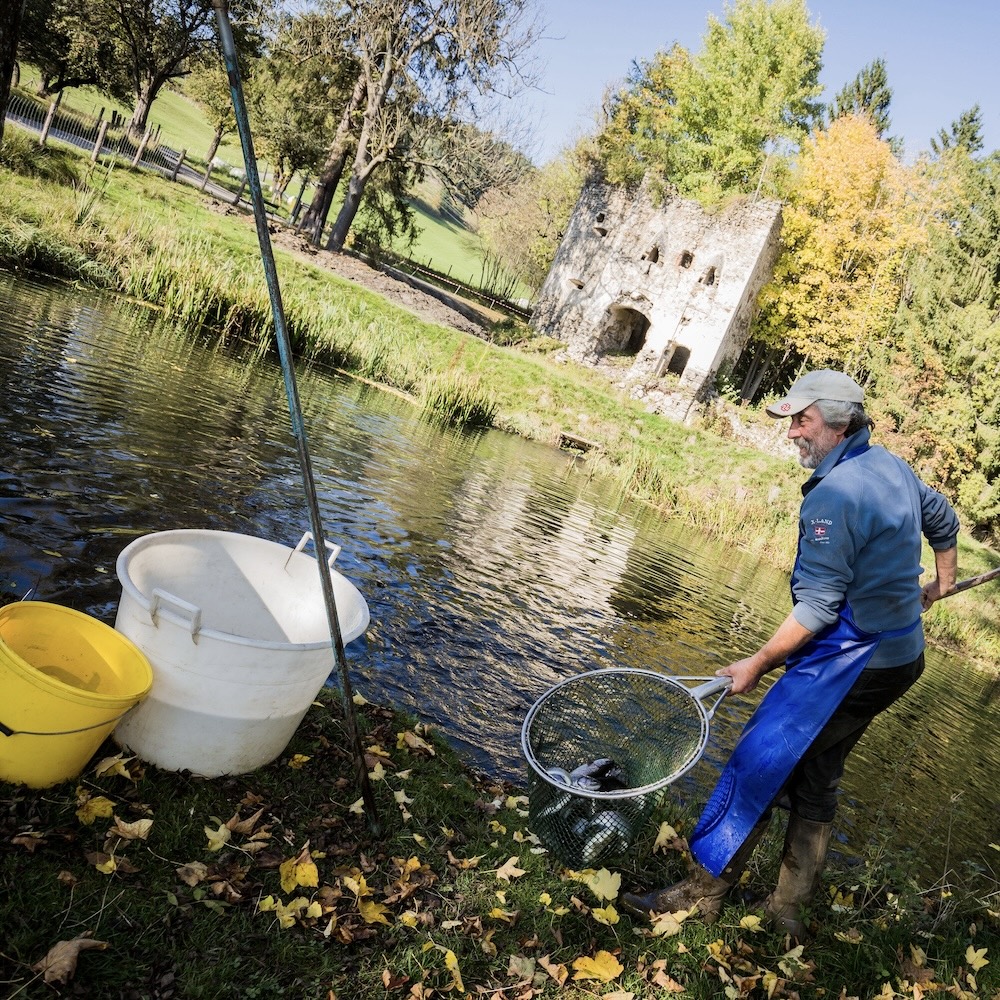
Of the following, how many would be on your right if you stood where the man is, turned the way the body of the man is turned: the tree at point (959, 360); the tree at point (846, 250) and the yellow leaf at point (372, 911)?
2

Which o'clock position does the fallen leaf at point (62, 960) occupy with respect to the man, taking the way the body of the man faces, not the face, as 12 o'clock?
The fallen leaf is roughly at 10 o'clock from the man.

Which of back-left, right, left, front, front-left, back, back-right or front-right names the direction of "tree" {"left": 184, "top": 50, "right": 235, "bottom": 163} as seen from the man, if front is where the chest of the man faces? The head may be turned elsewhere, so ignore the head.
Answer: front-right

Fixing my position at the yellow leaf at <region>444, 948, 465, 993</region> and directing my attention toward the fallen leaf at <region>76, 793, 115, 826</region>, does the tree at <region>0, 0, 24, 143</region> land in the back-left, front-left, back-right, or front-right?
front-right

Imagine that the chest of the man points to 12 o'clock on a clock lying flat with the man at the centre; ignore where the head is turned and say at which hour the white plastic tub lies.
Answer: The white plastic tub is roughly at 11 o'clock from the man.

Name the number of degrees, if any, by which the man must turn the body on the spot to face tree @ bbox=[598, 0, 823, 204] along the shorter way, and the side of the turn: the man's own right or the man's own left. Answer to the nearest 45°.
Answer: approximately 90° to the man's own right

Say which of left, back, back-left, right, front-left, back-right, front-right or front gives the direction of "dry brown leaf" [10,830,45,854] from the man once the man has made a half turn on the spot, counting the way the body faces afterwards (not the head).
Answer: back-right

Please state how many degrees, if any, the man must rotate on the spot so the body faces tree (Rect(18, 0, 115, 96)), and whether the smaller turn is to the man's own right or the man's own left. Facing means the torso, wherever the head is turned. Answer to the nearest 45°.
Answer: approximately 45° to the man's own right

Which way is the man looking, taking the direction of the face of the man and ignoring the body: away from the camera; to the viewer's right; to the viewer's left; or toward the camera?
to the viewer's left

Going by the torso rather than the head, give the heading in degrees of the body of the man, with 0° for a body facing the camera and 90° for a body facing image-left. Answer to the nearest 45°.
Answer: approximately 90°

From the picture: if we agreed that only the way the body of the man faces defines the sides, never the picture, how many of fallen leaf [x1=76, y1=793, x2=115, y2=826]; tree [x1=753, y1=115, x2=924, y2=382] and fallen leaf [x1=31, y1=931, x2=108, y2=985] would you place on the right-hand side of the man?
1

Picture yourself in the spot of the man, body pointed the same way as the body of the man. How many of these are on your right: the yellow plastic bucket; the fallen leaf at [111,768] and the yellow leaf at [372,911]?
0

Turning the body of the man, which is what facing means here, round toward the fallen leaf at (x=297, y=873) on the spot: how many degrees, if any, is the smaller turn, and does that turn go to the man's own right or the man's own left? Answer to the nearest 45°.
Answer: approximately 45° to the man's own left

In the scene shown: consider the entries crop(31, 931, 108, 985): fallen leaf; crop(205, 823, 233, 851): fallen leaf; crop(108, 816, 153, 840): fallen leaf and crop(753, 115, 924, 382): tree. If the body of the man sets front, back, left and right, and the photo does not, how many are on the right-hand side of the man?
1

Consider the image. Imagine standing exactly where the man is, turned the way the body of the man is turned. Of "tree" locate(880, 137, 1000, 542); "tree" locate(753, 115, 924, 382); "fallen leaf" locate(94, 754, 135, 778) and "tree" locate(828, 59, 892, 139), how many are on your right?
3
